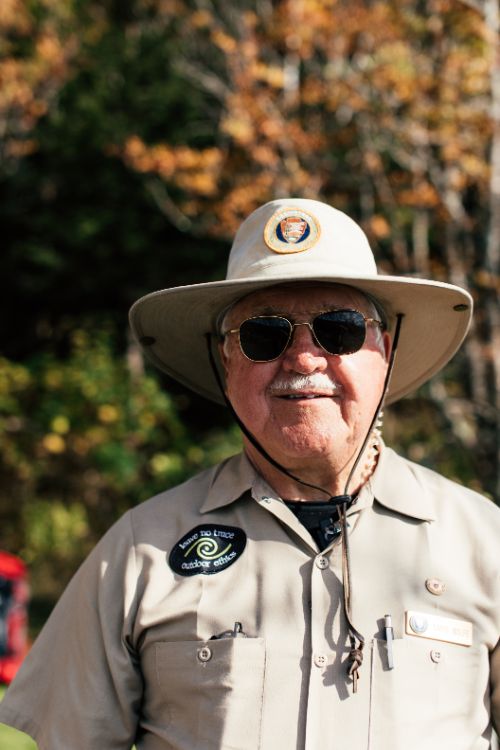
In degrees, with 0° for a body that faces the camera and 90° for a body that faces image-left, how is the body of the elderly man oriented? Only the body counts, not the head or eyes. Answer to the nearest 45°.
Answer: approximately 0°

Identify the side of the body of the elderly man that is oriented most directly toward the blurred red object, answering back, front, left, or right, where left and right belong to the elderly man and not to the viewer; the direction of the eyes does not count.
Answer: back

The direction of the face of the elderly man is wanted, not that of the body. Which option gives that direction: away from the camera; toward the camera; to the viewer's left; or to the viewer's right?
toward the camera
